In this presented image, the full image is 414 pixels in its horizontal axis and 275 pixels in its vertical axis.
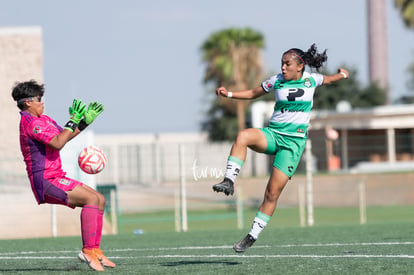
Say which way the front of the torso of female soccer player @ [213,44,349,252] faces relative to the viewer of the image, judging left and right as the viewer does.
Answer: facing the viewer and to the left of the viewer

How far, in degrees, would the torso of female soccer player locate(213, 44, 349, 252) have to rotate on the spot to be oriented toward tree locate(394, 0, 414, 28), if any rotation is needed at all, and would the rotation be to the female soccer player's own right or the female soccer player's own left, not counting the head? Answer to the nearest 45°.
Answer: approximately 135° to the female soccer player's own right

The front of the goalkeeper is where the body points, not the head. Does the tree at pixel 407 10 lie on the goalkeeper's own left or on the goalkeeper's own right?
on the goalkeeper's own left

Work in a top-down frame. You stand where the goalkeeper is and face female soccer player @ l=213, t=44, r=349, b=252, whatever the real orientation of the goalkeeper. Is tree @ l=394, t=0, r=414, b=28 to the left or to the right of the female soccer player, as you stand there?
left

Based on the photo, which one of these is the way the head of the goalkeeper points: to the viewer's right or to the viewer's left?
to the viewer's right

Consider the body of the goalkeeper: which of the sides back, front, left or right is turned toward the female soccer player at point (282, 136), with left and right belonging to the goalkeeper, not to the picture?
front

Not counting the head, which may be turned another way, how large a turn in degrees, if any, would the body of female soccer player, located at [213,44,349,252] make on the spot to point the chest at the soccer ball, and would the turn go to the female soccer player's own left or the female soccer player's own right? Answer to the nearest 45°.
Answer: approximately 45° to the female soccer player's own right

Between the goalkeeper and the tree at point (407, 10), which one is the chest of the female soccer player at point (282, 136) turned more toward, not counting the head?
the goalkeeper

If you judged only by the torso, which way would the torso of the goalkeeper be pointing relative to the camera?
to the viewer's right

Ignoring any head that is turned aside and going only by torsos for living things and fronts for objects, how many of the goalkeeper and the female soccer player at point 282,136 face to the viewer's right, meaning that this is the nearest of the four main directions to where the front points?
1

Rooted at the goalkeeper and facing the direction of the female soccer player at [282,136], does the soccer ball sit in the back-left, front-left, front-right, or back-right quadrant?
front-left

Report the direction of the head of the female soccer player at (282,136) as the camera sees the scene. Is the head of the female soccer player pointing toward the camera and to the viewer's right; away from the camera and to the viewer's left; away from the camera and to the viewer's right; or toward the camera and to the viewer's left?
toward the camera and to the viewer's left

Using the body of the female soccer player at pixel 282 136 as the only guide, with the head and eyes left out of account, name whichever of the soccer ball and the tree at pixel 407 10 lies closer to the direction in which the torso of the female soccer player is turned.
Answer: the soccer ball

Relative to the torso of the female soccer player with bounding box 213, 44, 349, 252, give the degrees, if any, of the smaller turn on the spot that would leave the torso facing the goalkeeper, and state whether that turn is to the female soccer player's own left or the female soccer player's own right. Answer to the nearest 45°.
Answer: approximately 45° to the female soccer player's own right
